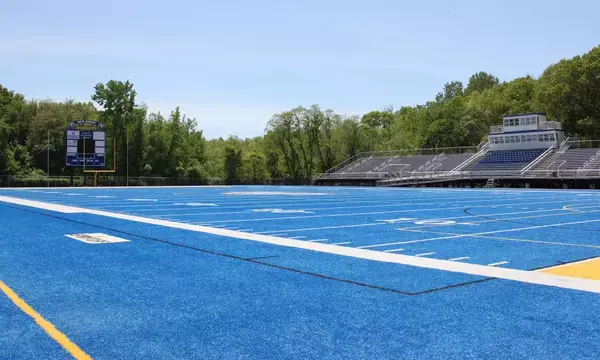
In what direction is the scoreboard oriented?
toward the camera
